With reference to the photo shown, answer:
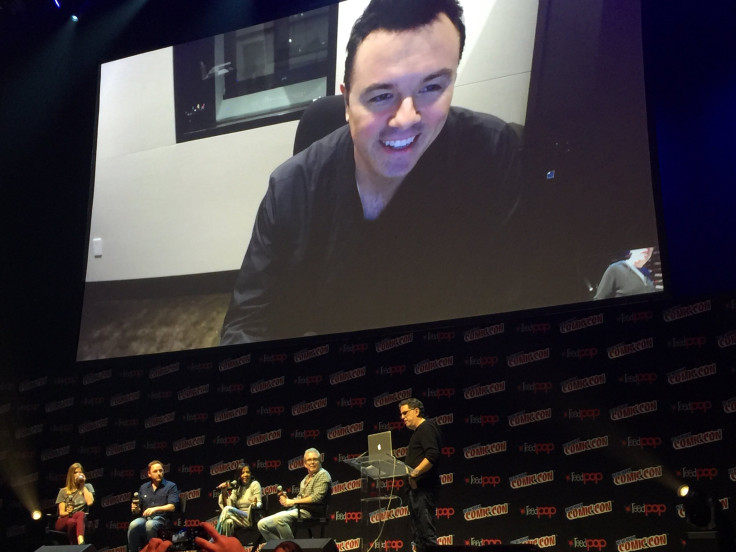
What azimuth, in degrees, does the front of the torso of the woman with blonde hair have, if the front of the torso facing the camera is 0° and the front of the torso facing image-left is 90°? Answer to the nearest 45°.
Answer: approximately 315°

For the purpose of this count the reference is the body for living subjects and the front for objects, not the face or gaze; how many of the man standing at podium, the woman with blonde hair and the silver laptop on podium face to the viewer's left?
1

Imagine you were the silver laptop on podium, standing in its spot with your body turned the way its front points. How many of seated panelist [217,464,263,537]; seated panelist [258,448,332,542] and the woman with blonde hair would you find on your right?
0

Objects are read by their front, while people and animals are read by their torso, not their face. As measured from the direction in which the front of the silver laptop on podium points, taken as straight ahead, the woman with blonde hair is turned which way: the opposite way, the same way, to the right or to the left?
to the right

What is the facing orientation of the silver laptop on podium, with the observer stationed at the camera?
facing away from the viewer and to the right of the viewer

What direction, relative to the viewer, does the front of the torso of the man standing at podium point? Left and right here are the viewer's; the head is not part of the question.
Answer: facing to the left of the viewer

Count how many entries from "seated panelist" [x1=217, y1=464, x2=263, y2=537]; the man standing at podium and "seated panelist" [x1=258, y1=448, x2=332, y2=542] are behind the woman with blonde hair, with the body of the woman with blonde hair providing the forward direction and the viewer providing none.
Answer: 0

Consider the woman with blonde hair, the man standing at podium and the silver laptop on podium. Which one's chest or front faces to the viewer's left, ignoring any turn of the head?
the man standing at podium

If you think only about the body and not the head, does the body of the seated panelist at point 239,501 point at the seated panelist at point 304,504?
no

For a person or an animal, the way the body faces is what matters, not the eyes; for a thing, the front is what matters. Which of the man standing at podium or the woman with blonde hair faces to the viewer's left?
the man standing at podium
